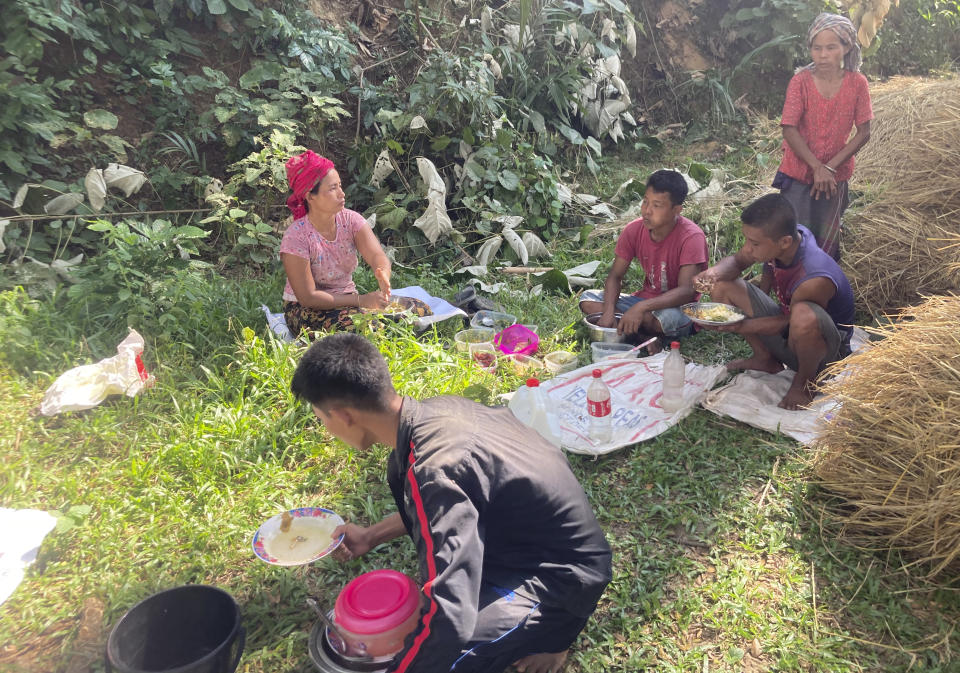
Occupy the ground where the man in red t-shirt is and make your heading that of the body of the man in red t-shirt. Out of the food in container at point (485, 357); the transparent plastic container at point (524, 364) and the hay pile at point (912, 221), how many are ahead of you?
2

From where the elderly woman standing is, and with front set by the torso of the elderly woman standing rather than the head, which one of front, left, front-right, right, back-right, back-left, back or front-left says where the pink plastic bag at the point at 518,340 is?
front-right

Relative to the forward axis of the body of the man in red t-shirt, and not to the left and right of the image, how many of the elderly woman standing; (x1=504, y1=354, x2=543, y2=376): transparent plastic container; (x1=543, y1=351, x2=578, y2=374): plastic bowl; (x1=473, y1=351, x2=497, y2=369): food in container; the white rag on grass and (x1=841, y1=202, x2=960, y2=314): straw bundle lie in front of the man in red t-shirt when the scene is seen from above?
4

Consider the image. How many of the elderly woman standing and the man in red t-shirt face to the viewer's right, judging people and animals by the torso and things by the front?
0

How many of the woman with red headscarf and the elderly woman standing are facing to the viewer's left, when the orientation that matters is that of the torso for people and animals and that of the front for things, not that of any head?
0

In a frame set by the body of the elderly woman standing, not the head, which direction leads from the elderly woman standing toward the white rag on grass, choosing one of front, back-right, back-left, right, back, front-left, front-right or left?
front-right

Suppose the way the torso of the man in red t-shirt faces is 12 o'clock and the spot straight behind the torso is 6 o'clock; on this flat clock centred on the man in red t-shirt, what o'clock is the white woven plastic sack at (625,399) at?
The white woven plastic sack is roughly at 11 o'clock from the man in red t-shirt.

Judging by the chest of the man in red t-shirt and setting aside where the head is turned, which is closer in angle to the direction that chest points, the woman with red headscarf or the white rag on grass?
the white rag on grass

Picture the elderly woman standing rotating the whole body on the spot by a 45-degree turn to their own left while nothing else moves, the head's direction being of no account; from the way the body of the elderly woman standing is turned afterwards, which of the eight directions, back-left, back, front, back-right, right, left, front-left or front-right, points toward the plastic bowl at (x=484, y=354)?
right

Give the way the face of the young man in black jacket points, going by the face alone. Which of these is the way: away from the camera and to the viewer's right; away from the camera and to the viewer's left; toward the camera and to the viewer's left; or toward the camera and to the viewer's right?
away from the camera and to the viewer's left

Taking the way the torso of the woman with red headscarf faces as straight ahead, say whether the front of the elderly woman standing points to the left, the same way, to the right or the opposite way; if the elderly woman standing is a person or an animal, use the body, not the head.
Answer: to the right

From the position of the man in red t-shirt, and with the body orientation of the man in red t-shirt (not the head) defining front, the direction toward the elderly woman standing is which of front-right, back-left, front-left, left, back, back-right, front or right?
back

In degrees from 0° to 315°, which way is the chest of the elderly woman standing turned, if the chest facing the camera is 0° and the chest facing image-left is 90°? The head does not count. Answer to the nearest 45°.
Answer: approximately 0°

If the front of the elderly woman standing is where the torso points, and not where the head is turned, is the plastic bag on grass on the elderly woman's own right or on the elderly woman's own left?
on the elderly woman's own right
